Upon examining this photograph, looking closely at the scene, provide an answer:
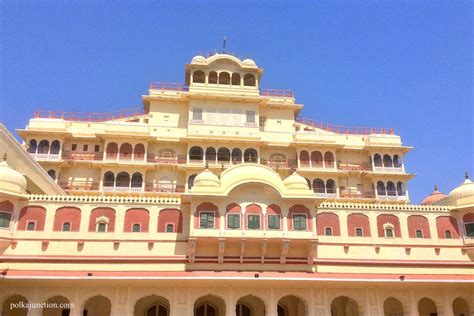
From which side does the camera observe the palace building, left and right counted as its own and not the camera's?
front
